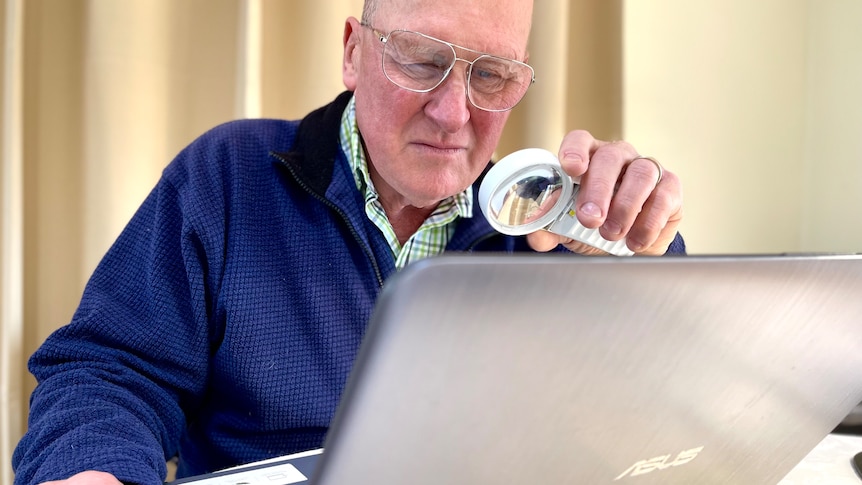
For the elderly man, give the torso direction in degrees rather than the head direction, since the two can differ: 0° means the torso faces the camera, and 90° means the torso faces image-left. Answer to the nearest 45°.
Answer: approximately 315°

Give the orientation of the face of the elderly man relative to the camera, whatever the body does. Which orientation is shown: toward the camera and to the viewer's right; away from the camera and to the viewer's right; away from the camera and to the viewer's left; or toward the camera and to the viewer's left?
toward the camera and to the viewer's right
